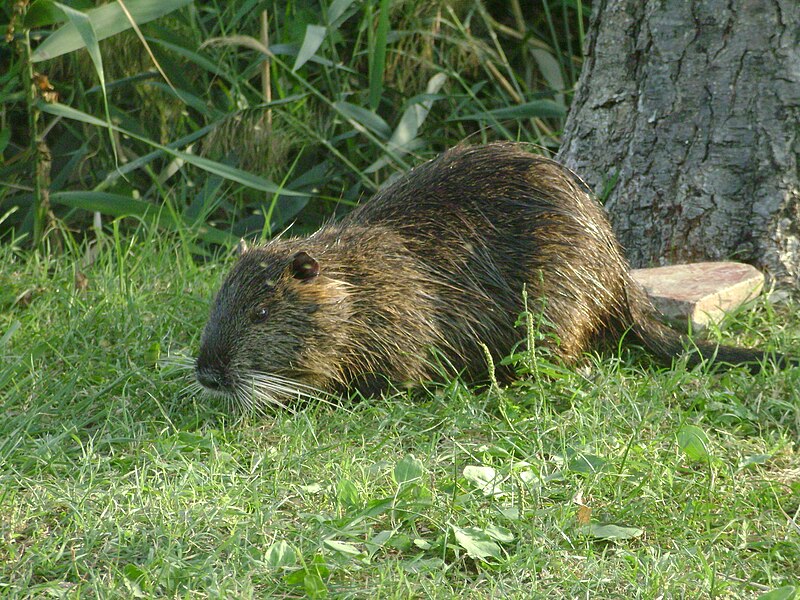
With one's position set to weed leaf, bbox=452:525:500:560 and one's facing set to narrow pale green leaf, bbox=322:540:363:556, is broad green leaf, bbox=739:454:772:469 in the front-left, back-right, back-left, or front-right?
back-right

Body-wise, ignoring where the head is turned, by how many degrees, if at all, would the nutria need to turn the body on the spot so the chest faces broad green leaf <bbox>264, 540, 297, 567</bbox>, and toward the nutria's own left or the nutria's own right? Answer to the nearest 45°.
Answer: approximately 90° to the nutria's own left

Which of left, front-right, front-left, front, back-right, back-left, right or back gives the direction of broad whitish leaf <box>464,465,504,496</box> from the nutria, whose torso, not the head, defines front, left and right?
left

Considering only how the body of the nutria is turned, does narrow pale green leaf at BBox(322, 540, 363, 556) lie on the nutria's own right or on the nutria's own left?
on the nutria's own left

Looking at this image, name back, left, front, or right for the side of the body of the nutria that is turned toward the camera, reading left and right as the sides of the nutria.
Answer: left

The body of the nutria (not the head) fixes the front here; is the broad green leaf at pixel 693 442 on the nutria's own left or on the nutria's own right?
on the nutria's own left

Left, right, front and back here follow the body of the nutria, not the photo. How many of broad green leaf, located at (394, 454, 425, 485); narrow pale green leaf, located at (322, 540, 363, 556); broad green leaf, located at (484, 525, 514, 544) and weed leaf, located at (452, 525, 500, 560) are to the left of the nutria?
4

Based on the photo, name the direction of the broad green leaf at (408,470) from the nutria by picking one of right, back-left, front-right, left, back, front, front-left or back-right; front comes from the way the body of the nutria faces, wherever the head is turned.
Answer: left

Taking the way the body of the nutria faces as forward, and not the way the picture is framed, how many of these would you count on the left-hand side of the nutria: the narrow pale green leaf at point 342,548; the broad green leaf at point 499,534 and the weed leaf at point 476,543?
3

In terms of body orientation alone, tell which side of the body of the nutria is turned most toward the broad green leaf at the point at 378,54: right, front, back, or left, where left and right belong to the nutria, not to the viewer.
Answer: right

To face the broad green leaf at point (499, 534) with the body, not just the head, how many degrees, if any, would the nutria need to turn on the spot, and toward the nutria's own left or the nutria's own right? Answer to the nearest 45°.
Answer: approximately 90° to the nutria's own left

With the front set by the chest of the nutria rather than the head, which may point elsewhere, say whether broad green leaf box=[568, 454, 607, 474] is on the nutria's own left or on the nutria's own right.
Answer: on the nutria's own left

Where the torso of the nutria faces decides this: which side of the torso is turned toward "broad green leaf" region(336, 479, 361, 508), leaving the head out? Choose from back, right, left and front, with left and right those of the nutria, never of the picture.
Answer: left

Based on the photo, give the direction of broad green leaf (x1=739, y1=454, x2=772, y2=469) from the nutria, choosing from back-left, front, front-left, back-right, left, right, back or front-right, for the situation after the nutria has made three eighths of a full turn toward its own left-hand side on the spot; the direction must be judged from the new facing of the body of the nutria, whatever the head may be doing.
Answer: front

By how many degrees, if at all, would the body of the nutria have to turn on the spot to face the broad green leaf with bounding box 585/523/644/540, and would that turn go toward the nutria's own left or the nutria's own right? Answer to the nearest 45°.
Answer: approximately 90° to the nutria's own left
